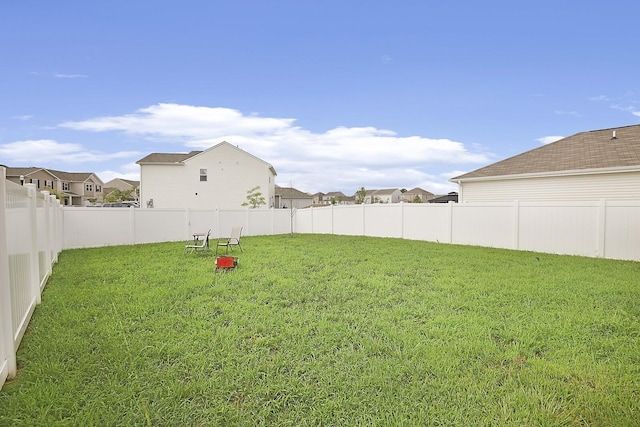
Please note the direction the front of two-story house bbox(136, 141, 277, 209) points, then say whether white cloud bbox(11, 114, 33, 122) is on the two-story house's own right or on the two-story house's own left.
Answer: on the two-story house's own right
